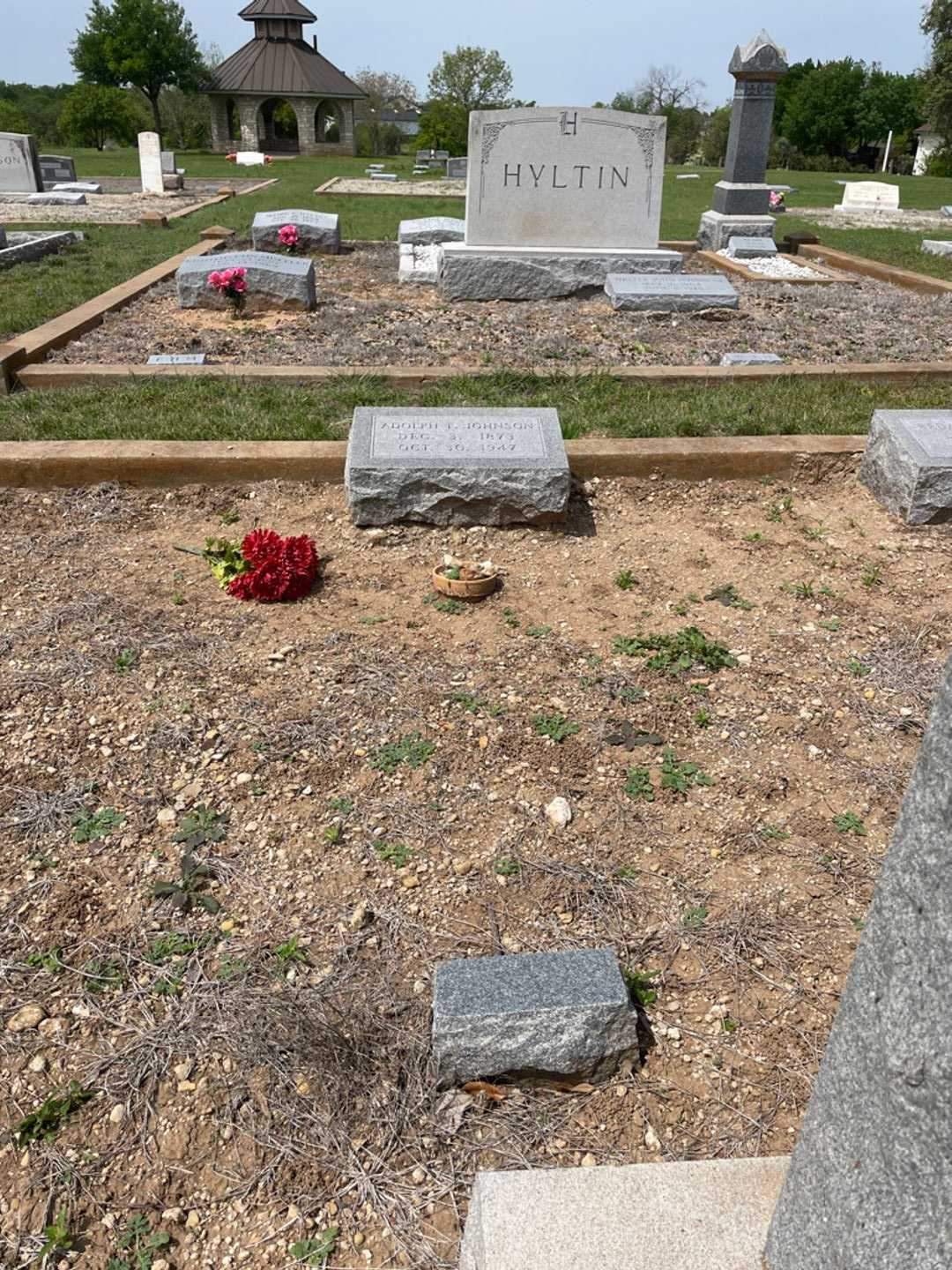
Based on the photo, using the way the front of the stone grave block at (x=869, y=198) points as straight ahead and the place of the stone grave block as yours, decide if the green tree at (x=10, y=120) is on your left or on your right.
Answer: on your right

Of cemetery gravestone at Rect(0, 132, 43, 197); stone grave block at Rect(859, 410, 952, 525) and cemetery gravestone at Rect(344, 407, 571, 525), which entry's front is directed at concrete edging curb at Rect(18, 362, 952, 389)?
cemetery gravestone at Rect(0, 132, 43, 197)

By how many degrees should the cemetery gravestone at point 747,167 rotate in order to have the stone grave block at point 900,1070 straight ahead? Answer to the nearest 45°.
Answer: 0° — it already faces it

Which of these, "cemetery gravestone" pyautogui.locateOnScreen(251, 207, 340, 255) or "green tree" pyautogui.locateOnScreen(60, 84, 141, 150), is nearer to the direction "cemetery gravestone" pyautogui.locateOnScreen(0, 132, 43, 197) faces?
the cemetery gravestone

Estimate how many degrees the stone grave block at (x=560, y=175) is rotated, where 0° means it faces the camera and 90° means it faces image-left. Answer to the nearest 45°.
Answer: approximately 0°

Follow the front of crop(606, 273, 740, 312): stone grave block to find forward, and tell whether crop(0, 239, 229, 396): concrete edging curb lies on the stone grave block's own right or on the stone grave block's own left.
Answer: on the stone grave block's own right

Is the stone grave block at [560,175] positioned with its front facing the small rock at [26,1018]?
yes
